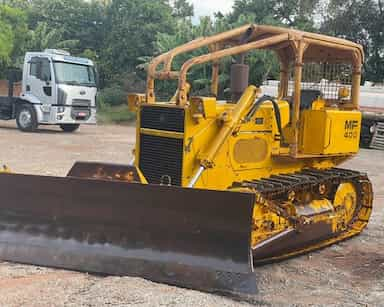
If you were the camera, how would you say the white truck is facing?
facing the viewer and to the right of the viewer

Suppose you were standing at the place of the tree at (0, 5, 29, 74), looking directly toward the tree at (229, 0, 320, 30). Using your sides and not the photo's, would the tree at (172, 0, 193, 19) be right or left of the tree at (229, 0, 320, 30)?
left

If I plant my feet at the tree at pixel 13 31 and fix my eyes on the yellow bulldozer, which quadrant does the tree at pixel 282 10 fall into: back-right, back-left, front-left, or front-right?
front-left

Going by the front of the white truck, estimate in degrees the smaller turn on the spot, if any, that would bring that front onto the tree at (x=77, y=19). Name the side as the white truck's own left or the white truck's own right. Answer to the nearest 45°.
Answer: approximately 135° to the white truck's own left

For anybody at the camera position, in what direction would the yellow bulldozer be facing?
facing the viewer and to the left of the viewer

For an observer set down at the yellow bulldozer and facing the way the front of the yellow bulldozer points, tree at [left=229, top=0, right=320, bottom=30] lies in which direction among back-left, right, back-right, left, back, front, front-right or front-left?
back-right

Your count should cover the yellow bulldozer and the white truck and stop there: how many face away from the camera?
0

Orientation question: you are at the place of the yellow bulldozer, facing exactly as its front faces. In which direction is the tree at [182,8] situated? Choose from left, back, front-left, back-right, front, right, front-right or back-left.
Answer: back-right

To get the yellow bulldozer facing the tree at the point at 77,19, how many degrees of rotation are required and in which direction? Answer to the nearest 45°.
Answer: approximately 135° to its right

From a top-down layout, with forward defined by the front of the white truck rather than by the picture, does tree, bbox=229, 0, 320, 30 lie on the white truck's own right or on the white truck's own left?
on the white truck's own left

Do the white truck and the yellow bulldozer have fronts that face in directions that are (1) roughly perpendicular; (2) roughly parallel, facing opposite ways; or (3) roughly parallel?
roughly perpendicular

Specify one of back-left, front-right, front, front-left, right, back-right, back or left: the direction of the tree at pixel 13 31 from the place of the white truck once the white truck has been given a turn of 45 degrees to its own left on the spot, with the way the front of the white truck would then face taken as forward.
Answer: left

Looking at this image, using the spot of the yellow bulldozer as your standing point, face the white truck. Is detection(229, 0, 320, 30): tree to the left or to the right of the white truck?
right

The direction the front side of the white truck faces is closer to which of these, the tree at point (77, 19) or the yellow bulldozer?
the yellow bulldozer
